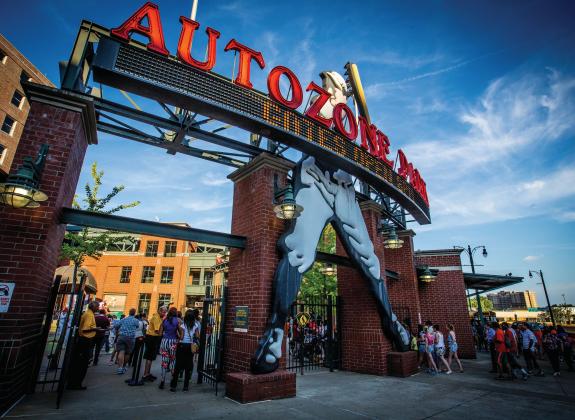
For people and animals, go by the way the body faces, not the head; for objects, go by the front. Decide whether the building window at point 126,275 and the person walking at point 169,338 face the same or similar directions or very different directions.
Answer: very different directions

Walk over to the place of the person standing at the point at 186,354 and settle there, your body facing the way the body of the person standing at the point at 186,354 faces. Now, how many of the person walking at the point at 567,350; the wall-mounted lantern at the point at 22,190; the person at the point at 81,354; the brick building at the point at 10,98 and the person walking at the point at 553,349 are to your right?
2

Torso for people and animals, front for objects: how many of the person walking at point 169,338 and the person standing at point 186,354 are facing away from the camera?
2

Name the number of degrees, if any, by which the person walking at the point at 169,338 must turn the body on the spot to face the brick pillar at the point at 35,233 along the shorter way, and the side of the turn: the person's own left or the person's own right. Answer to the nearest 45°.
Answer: approximately 135° to the person's own left

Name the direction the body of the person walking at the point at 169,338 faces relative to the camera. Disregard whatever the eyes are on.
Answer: away from the camera

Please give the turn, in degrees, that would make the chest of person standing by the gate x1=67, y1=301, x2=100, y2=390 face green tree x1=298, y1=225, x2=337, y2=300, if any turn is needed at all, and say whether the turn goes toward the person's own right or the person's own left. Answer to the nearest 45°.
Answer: approximately 45° to the person's own left

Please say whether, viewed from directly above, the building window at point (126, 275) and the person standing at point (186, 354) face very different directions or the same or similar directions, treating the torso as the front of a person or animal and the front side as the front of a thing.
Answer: very different directions

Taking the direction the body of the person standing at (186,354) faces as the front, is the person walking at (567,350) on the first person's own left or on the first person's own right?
on the first person's own right

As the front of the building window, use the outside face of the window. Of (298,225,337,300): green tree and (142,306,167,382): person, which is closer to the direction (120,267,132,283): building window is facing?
the person

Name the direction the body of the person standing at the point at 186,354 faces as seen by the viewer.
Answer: away from the camera

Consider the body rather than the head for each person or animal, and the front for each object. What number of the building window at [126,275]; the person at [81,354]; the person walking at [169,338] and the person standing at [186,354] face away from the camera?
2

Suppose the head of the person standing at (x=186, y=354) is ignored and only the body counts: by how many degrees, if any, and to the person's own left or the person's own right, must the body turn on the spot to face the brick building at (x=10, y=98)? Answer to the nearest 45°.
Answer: approximately 45° to the person's own left

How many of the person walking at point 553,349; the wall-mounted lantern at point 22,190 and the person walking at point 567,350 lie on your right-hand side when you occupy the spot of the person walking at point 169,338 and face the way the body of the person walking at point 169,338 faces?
2

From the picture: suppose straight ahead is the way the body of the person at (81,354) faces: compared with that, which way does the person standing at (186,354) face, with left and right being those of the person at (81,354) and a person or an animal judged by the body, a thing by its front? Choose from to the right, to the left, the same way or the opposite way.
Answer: to the left

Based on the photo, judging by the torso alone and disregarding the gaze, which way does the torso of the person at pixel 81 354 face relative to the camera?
to the viewer's right

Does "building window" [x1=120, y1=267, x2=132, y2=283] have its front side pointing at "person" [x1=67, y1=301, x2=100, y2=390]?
yes

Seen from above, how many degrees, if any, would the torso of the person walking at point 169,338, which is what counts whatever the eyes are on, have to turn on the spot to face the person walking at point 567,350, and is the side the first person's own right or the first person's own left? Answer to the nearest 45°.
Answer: approximately 90° to the first person's own right
